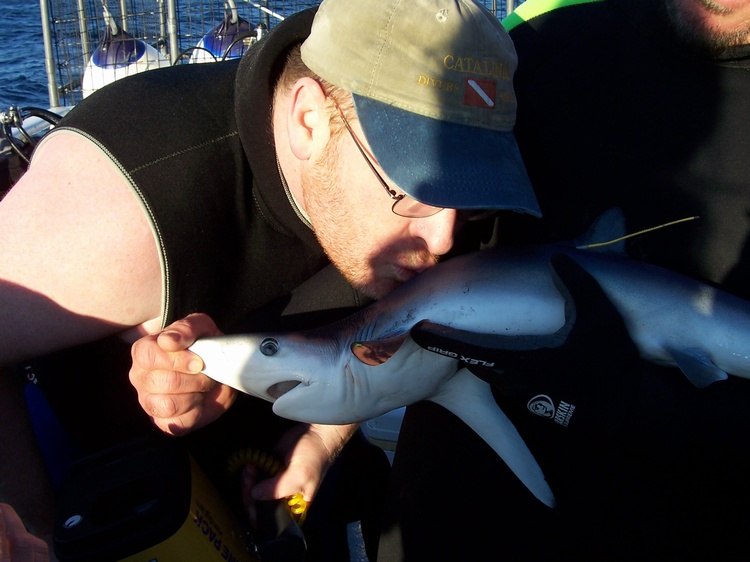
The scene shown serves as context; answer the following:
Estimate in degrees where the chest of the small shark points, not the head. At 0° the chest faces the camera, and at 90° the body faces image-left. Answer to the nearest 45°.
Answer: approximately 90°

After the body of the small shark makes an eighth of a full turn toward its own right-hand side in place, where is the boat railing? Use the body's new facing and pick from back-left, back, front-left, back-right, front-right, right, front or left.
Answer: front
